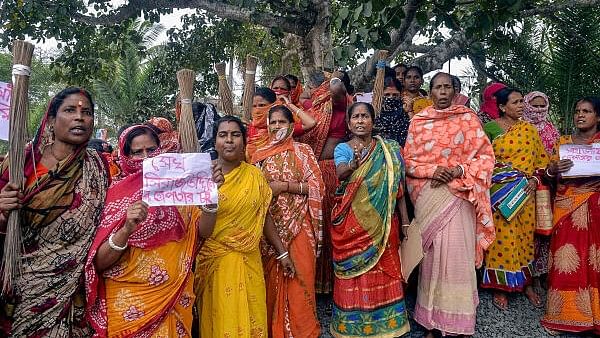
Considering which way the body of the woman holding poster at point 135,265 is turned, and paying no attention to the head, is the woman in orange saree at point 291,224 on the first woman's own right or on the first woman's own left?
on the first woman's own left

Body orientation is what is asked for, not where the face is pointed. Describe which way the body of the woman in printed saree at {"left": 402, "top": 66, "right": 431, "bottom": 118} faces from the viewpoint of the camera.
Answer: toward the camera

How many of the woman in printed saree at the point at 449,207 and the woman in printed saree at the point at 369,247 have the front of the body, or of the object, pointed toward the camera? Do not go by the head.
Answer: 2

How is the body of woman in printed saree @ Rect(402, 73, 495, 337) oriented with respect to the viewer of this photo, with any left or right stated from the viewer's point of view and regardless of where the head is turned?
facing the viewer

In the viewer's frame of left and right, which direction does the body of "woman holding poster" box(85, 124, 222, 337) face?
facing the viewer and to the right of the viewer

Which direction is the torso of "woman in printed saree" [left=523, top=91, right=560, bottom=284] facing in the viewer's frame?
toward the camera
